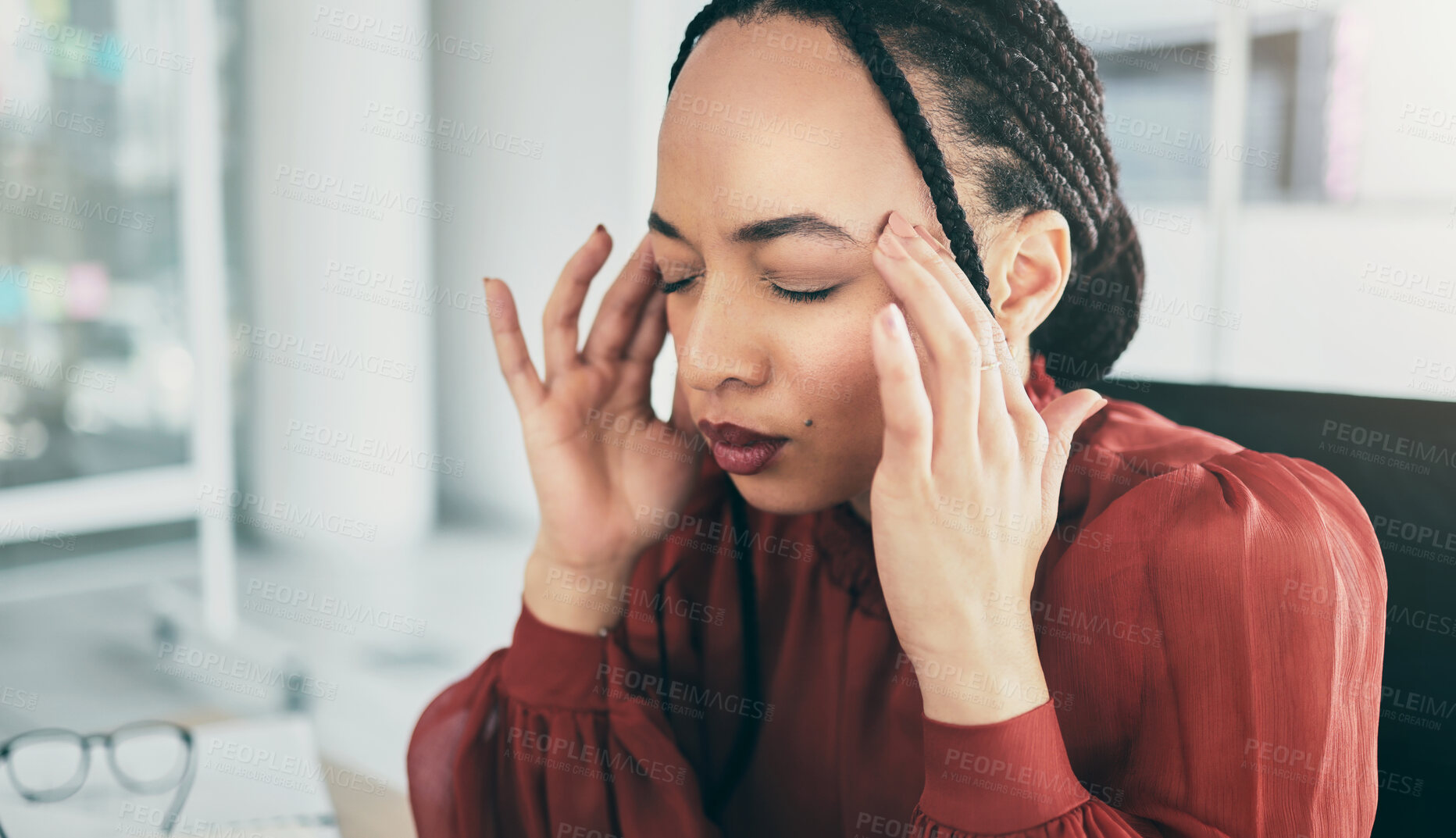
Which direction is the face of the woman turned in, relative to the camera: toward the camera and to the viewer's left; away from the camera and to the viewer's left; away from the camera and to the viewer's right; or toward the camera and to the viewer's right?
toward the camera and to the viewer's left

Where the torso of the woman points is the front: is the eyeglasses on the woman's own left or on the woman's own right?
on the woman's own right
